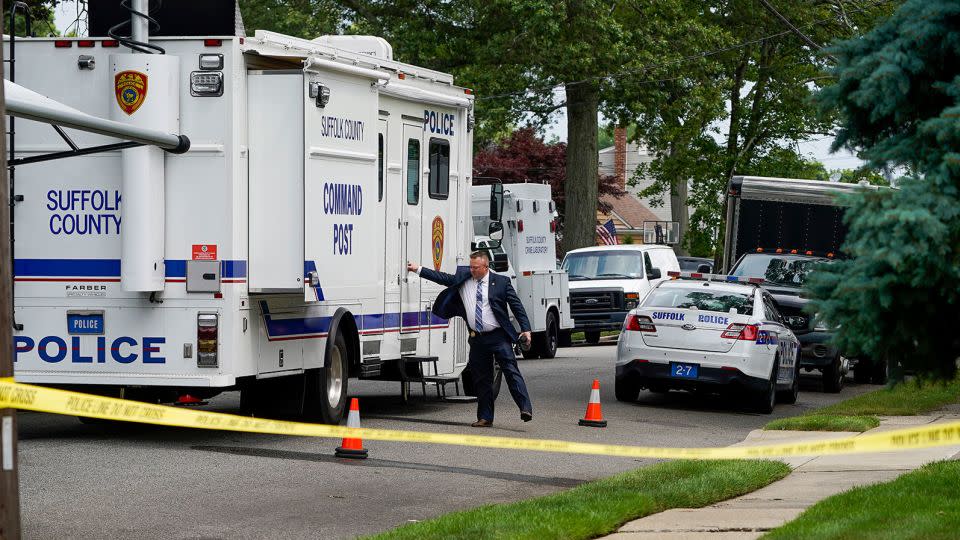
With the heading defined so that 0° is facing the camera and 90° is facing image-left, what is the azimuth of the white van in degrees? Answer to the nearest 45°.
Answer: approximately 45°

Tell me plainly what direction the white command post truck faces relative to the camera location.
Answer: facing away from the viewer and to the right of the viewer

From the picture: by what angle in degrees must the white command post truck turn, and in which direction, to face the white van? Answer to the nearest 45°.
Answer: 0° — it already faces it

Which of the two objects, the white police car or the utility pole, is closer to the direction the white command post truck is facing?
the white police car
